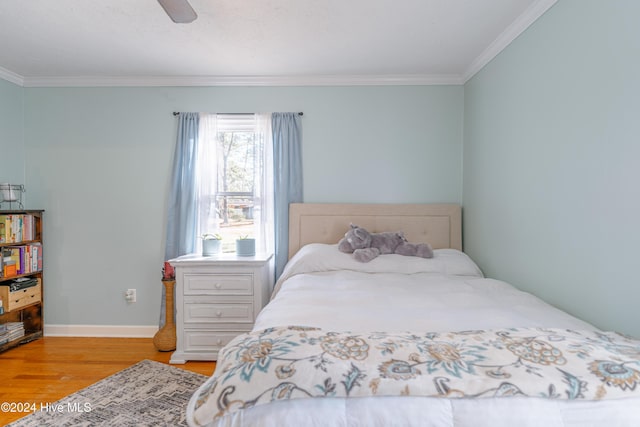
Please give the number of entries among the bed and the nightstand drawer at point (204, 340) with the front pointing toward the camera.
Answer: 2

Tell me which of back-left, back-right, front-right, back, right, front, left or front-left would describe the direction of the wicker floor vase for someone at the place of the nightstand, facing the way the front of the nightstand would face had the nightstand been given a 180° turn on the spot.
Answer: front-left

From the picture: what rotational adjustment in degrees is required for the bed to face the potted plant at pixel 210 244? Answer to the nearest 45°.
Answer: approximately 135° to its right

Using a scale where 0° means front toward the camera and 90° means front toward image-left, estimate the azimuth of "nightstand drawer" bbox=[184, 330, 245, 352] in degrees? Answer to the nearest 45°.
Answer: approximately 0°

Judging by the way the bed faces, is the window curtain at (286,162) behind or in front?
behind

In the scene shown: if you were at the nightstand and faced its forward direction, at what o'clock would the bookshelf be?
The bookshelf is roughly at 4 o'clock from the nightstand.

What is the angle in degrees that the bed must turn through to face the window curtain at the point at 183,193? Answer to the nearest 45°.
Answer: approximately 135° to its right

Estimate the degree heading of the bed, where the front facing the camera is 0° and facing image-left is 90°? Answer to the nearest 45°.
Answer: approximately 0°
